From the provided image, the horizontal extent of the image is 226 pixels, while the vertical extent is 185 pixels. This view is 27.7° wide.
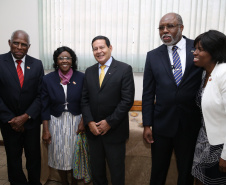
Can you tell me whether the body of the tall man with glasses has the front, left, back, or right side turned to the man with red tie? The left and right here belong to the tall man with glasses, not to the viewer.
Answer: right

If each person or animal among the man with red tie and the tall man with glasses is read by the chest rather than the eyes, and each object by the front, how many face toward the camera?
2

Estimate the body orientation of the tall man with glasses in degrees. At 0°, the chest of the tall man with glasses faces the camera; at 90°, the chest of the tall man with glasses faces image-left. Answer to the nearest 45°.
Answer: approximately 0°

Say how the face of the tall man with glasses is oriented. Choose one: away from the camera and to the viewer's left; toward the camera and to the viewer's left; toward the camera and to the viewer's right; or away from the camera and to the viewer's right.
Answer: toward the camera and to the viewer's left

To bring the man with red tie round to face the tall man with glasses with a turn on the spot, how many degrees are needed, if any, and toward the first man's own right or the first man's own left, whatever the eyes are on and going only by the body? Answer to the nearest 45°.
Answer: approximately 45° to the first man's own left
